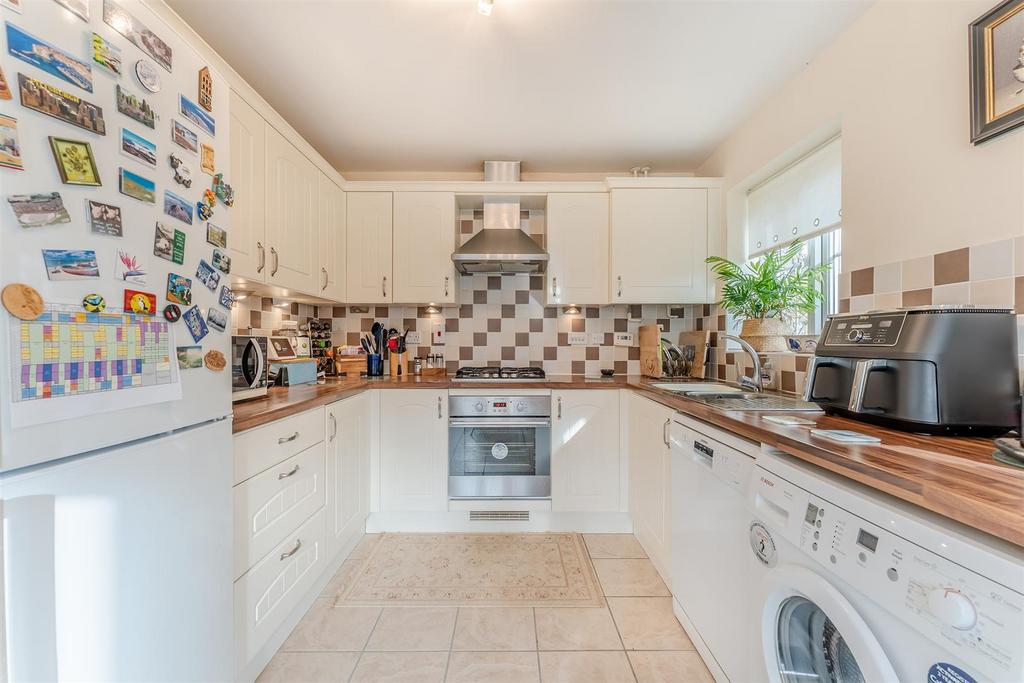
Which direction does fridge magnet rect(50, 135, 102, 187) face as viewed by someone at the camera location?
facing the viewer and to the right of the viewer

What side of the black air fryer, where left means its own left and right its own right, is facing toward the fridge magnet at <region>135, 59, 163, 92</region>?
front

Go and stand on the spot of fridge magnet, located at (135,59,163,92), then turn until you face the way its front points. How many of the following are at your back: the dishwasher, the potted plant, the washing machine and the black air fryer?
0

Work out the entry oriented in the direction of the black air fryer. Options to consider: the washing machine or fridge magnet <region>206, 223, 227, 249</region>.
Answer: the fridge magnet

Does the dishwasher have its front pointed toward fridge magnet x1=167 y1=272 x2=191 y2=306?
yes

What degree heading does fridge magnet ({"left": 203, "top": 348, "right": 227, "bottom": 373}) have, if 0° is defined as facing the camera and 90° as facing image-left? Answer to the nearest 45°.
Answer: approximately 315°

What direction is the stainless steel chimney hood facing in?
toward the camera

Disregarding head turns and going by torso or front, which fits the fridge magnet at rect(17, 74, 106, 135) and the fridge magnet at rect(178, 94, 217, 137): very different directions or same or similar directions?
same or similar directions

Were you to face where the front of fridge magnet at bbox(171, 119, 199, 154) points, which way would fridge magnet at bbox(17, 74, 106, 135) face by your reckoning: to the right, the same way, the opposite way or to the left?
the same way

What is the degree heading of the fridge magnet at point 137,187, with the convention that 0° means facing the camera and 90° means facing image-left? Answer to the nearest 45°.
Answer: approximately 315°

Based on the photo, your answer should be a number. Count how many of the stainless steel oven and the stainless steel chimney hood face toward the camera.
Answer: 2

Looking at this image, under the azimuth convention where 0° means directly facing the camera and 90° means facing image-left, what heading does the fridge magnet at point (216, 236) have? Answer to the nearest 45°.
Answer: approximately 315°

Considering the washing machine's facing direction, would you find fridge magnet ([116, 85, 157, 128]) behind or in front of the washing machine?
in front

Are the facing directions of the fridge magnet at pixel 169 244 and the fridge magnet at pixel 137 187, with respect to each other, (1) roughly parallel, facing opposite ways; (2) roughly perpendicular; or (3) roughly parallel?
roughly parallel
